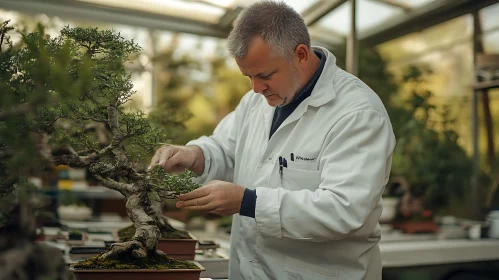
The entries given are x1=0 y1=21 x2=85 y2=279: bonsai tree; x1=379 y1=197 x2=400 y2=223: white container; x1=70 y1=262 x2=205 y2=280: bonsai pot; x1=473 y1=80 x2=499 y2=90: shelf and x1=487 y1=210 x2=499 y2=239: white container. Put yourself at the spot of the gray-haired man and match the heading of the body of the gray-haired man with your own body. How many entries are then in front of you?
2

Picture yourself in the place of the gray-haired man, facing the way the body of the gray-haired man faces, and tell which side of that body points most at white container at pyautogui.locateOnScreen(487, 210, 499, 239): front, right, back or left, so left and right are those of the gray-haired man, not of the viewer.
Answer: back

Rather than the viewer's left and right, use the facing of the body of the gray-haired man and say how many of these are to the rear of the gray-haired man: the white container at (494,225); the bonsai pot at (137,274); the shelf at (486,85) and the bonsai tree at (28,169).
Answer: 2

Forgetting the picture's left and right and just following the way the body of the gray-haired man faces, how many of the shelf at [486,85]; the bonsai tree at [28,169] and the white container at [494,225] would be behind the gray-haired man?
2

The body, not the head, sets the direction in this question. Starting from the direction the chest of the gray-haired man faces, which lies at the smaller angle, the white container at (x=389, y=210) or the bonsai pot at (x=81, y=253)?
the bonsai pot

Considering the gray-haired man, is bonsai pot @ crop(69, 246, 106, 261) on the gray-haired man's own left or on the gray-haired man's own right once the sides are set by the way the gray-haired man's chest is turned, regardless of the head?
on the gray-haired man's own right

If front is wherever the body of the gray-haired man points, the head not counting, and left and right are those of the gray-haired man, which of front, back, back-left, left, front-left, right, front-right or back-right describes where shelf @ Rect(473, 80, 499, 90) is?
back

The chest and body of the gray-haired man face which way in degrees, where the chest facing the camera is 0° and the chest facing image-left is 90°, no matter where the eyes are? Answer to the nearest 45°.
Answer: approximately 45°

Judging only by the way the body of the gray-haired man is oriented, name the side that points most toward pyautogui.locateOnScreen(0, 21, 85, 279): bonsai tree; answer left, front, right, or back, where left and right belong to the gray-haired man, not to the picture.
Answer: front

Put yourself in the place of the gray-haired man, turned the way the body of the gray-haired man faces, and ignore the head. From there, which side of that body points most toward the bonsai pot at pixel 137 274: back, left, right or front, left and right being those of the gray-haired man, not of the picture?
front

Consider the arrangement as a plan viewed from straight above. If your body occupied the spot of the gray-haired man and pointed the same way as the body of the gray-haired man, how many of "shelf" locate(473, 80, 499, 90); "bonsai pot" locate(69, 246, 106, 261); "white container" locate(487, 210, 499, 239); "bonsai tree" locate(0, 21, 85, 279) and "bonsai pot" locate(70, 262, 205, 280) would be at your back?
2

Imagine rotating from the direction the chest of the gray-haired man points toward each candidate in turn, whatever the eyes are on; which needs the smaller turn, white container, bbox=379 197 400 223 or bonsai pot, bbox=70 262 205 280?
the bonsai pot
